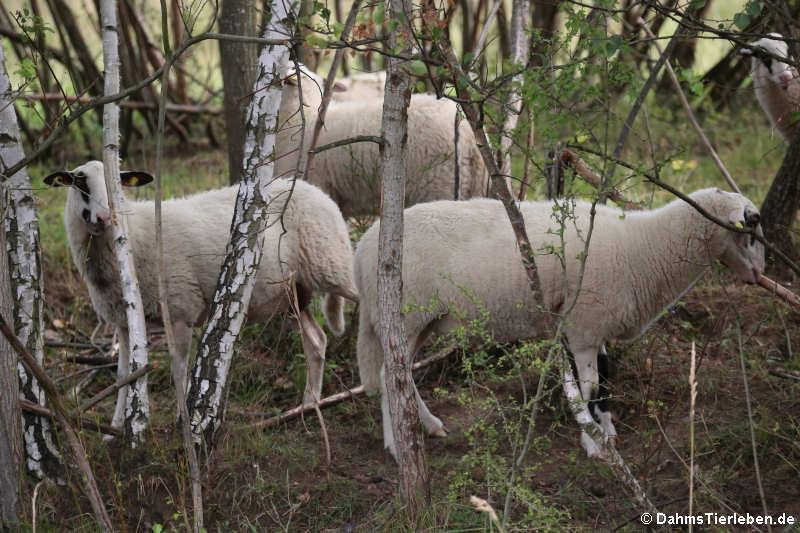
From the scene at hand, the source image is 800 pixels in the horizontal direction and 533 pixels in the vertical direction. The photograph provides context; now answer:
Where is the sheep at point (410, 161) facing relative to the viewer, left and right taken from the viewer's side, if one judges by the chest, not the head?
facing to the left of the viewer

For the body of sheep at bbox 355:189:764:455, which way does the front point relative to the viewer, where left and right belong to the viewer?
facing to the right of the viewer

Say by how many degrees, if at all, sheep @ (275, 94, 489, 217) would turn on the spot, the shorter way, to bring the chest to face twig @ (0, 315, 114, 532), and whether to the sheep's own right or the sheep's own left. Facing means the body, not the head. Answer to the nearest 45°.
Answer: approximately 90° to the sheep's own left

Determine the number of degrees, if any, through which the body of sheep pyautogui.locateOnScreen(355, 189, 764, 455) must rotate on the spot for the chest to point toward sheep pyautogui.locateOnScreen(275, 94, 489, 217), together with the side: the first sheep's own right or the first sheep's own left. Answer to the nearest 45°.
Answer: approximately 135° to the first sheep's own left

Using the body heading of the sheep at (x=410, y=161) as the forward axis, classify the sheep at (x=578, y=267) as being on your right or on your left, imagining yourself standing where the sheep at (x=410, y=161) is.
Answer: on your left

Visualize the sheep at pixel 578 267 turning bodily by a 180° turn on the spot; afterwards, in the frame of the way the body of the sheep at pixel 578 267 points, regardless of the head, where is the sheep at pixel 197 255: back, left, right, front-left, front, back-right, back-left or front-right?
front

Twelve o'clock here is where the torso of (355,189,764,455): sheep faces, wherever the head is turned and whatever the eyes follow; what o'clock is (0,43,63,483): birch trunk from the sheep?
The birch trunk is roughly at 5 o'clock from the sheep.

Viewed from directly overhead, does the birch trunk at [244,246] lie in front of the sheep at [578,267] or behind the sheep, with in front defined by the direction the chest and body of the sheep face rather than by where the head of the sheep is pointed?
behind

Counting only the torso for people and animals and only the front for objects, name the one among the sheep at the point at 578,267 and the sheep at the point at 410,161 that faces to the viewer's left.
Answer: the sheep at the point at 410,161

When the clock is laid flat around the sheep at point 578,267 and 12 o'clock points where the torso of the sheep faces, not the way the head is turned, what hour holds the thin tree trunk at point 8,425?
The thin tree trunk is roughly at 5 o'clock from the sheep.
